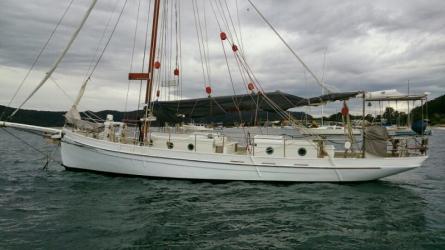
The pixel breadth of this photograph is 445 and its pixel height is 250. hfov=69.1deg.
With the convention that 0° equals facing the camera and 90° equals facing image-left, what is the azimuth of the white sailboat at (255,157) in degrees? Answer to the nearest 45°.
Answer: approximately 90°
